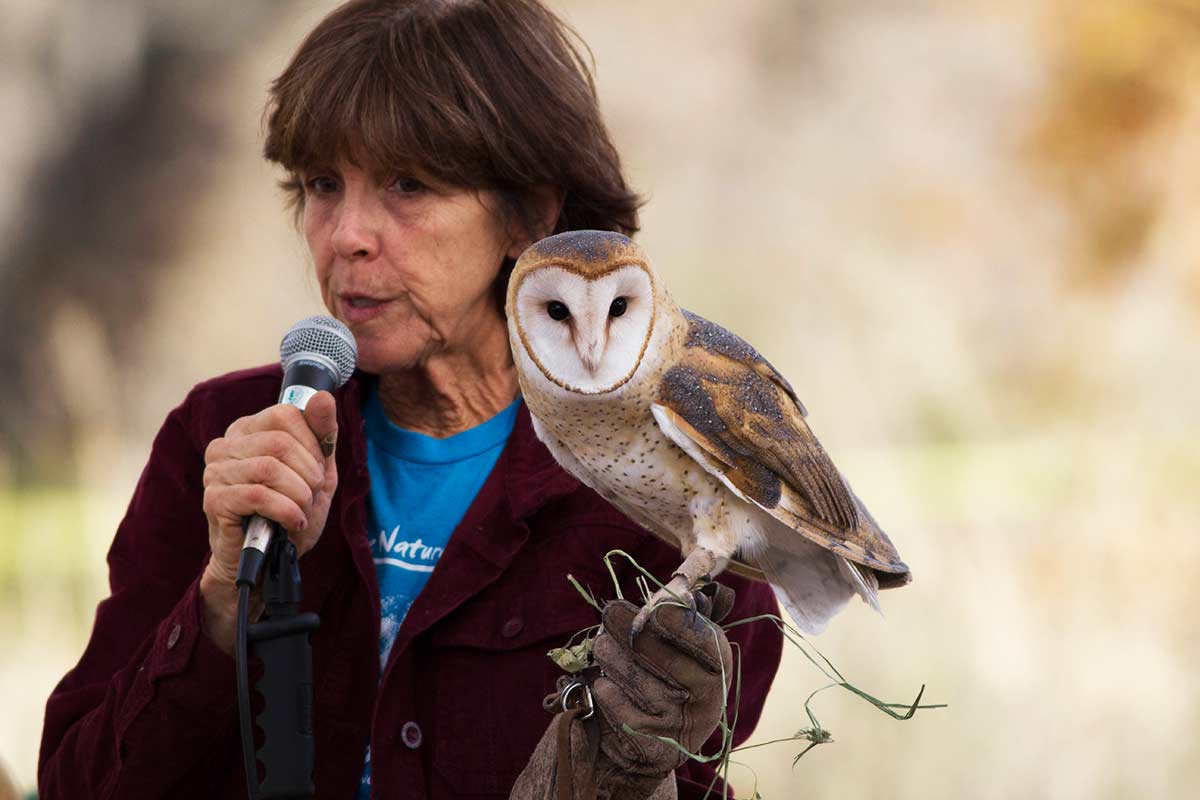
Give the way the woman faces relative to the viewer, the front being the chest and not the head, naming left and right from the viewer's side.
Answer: facing the viewer and to the left of the viewer

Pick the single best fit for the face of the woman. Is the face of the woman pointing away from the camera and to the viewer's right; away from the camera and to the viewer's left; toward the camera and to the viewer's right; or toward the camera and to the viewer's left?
toward the camera and to the viewer's left

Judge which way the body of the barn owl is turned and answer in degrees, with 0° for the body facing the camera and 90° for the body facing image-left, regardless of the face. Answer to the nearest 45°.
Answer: approximately 45°
